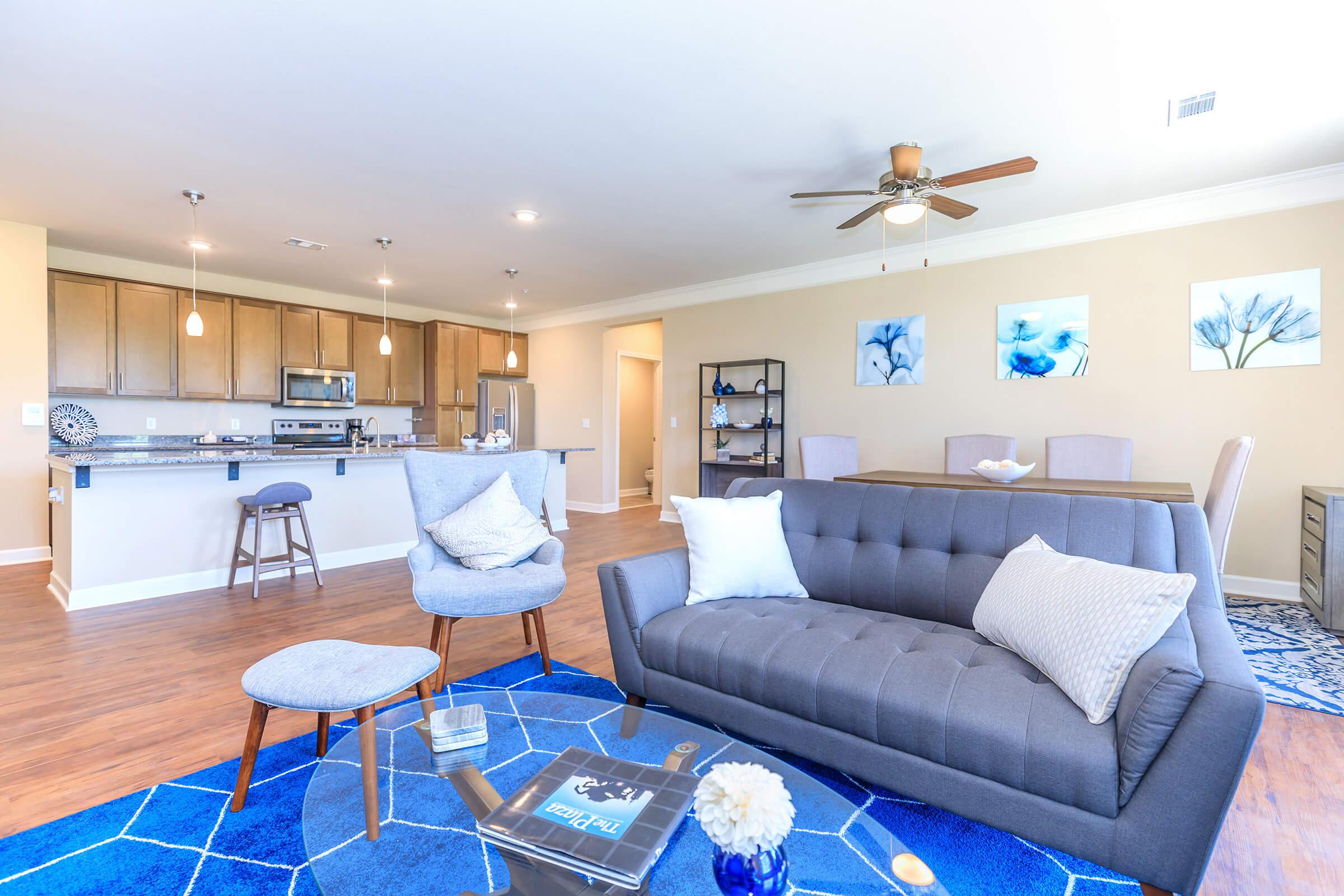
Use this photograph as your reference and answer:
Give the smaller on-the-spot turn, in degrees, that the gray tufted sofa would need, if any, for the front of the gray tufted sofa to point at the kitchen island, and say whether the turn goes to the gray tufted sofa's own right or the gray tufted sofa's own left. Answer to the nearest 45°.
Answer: approximately 45° to the gray tufted sofa's own right

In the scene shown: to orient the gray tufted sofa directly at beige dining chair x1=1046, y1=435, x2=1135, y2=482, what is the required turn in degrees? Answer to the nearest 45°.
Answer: approximately 135° to its right

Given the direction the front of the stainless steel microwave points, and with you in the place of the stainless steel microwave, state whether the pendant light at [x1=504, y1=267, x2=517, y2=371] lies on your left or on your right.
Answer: on your left

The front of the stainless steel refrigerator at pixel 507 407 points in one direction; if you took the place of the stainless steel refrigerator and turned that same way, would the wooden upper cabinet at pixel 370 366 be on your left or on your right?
on your right

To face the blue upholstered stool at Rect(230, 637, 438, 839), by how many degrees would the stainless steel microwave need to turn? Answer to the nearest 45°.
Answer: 0° — it already faces it

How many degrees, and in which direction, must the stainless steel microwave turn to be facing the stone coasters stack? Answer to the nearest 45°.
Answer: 0° — it already faces it

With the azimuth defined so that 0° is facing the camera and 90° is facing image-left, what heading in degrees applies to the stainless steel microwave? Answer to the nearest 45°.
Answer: approximately 0°

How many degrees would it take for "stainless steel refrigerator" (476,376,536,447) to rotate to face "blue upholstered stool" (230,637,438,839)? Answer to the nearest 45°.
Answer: approximately 45° to its right

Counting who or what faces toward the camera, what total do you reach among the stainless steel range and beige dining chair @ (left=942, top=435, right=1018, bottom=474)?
2
